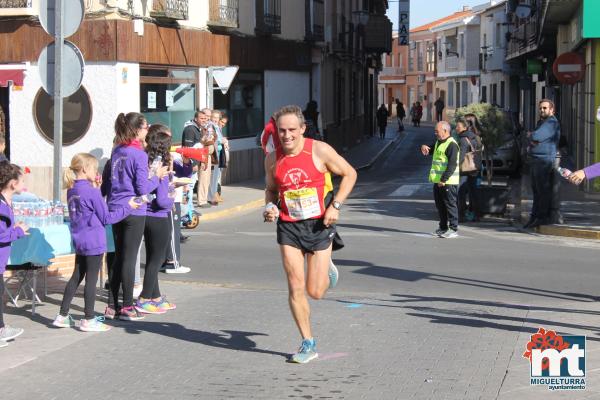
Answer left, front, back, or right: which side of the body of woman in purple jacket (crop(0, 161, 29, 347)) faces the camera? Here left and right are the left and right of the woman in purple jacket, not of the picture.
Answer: right

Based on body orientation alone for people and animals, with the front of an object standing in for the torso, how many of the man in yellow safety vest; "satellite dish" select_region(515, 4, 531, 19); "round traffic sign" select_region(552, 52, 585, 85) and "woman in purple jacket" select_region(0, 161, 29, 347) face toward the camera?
2

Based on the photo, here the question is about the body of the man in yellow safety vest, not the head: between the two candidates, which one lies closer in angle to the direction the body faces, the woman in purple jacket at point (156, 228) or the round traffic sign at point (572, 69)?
the woman in purple jacket

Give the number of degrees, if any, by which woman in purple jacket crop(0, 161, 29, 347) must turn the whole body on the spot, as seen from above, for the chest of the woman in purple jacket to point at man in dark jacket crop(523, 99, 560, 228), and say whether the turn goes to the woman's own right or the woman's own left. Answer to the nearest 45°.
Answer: approximately 45° to the woman's own left

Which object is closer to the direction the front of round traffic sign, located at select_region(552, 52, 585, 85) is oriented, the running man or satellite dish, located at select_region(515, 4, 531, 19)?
the running man
